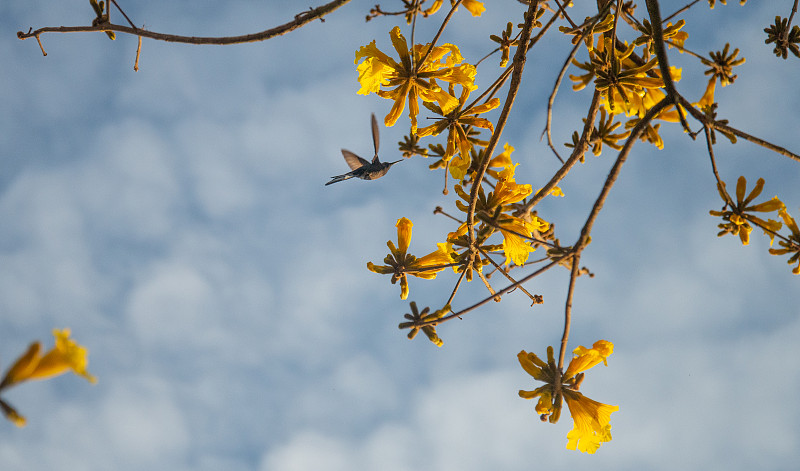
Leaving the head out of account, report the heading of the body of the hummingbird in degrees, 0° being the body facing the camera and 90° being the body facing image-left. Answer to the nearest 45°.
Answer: approximately 270°

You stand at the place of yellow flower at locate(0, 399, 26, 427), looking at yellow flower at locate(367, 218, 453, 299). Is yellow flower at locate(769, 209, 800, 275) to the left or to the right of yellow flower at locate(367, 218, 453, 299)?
right

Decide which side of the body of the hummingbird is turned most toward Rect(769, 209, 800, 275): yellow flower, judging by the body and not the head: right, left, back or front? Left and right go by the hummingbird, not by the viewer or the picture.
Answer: front
